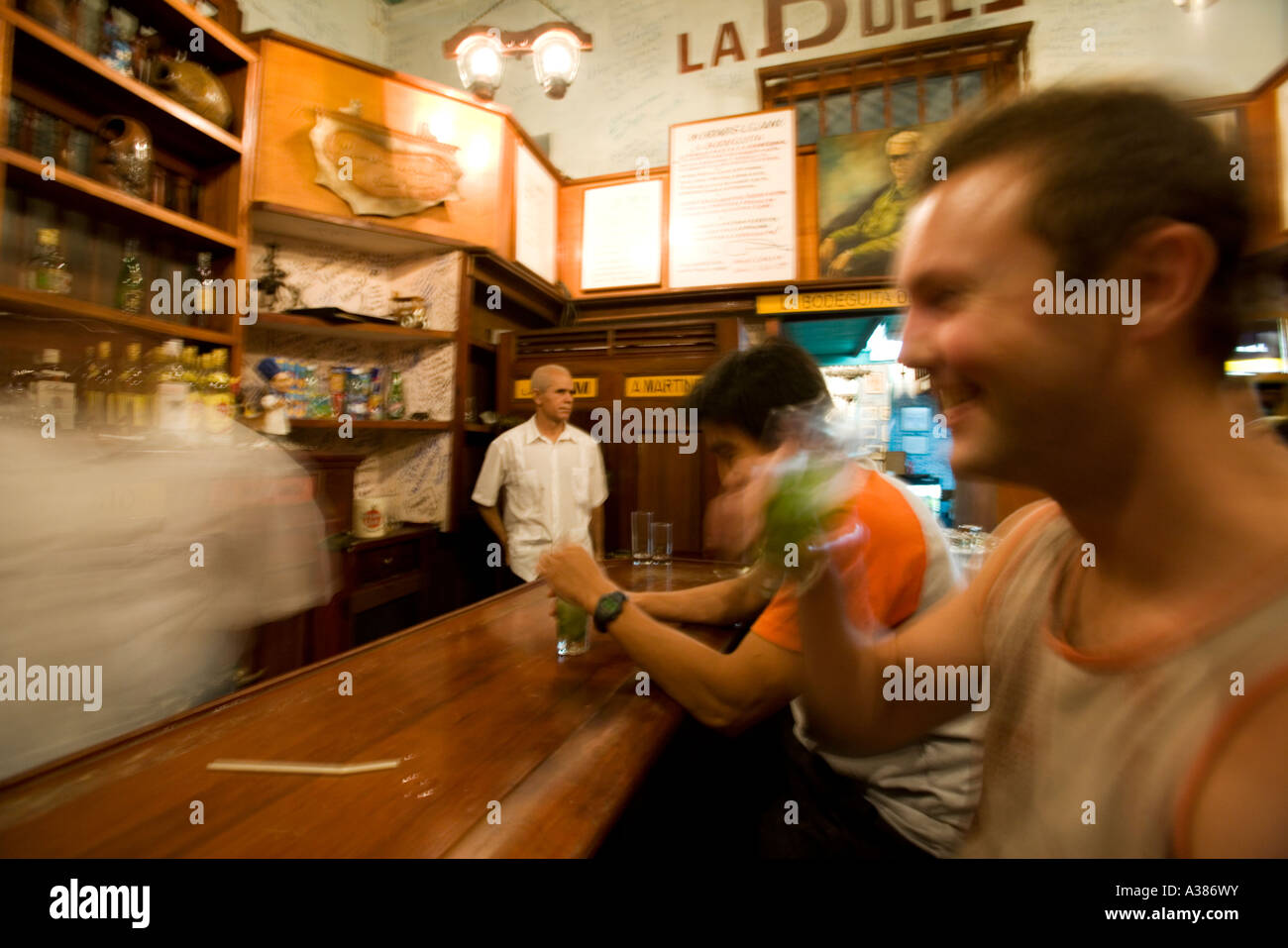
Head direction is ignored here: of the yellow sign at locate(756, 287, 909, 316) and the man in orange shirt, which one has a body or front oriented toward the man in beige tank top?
the yellow sign

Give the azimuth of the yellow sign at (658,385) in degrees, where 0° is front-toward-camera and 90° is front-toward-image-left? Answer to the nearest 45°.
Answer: approximately 0°

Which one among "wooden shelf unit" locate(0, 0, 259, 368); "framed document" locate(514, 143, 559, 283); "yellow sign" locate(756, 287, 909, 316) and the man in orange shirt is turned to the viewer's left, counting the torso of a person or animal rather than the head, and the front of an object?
the man in orange shirt

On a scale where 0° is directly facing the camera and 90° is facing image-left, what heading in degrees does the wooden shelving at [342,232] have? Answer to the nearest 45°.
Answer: approximately 315°

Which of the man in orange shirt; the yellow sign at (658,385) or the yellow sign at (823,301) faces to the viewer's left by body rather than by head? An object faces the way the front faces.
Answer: the man in orange shirt

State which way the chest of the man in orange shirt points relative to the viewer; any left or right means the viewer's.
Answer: facing to the left of the viewer

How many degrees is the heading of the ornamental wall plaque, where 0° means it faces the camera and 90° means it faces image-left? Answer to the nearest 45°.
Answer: approximately 315°

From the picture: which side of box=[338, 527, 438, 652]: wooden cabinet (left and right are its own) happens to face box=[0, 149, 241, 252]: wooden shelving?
right

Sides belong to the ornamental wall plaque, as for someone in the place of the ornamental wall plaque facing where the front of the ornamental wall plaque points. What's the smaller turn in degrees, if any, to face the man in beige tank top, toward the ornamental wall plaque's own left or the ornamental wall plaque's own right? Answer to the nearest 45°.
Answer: approximately 45° to the ornamental wall plaque's own right
